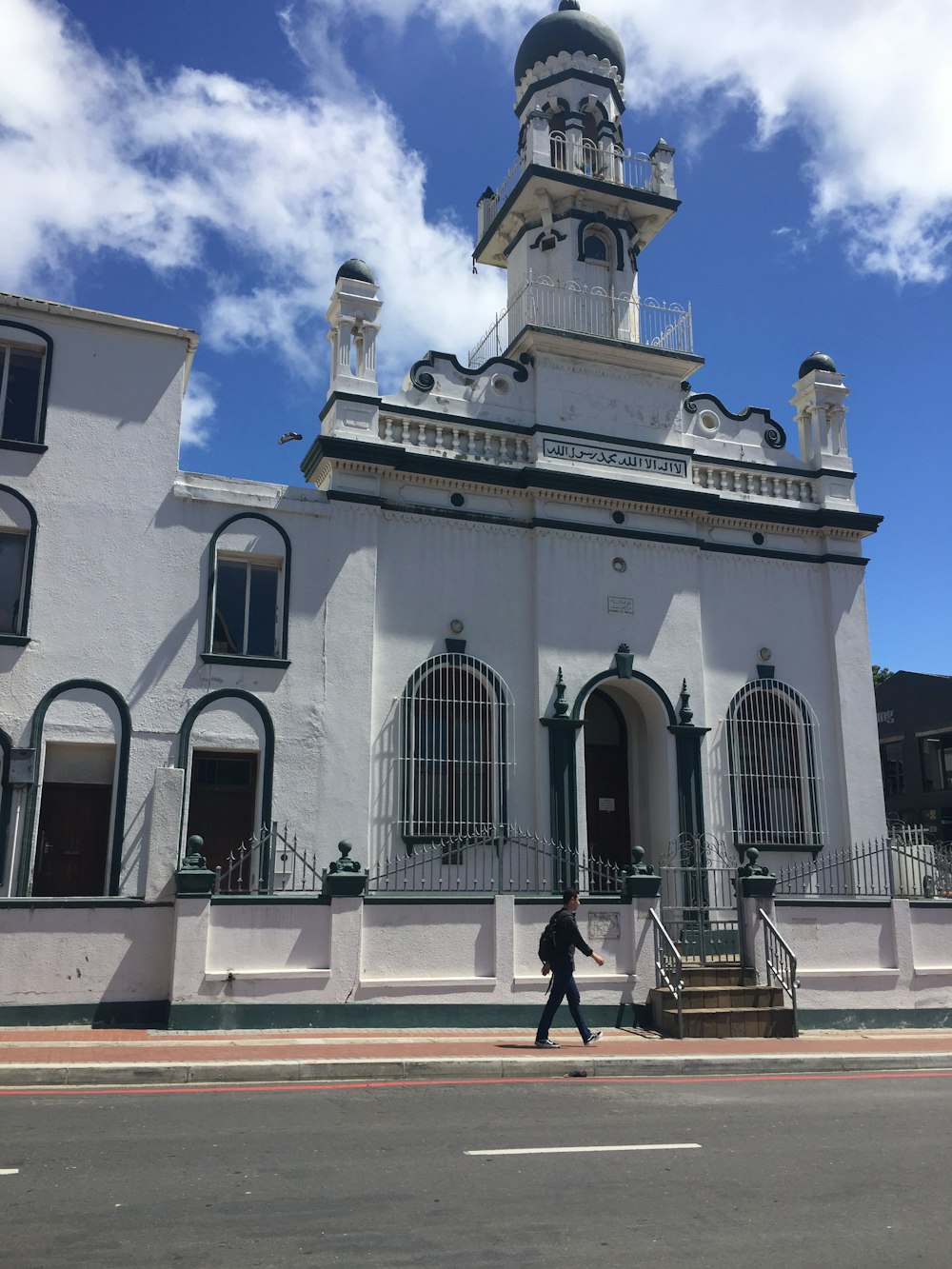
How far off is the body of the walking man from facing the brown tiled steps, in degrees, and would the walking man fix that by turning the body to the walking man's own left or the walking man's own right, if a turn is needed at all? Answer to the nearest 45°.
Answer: approximately 45° to the walking man's own left

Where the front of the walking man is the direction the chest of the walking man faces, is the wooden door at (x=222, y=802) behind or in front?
behind

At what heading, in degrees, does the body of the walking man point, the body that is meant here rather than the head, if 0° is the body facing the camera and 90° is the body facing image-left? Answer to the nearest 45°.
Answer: approximately 270°

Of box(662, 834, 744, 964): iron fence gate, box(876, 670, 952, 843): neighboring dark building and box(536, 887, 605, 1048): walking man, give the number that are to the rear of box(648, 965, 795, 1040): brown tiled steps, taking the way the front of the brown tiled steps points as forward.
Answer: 2

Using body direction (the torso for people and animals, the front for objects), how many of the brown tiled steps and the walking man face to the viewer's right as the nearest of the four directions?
1

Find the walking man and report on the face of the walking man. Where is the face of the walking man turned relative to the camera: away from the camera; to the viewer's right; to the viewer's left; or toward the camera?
to the viewer's right

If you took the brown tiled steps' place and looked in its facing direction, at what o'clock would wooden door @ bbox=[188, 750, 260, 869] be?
The wooden door is roughly at 3 o'clock from the brown tiled steps.

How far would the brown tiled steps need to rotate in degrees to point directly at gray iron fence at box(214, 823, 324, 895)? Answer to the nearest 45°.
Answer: approximately 90° to its right

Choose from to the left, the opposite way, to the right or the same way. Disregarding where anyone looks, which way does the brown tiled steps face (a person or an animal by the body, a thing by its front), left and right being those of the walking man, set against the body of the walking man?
to the right

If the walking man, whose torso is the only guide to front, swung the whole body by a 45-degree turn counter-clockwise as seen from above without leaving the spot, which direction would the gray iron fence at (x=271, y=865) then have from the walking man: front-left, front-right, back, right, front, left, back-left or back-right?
left
